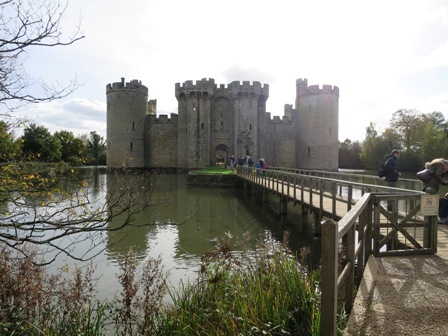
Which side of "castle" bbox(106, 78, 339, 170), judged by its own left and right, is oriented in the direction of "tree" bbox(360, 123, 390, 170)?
left

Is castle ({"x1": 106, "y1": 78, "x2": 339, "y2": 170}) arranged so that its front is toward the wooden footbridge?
yes

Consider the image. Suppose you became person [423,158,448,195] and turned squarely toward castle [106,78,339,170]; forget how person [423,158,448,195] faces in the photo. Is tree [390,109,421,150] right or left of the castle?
right

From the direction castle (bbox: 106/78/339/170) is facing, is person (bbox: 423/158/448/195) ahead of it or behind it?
ahead

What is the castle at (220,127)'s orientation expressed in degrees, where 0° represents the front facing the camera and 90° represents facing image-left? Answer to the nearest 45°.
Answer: approximately 0°

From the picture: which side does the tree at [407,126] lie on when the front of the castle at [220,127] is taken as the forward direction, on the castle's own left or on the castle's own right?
on the castle's own left
